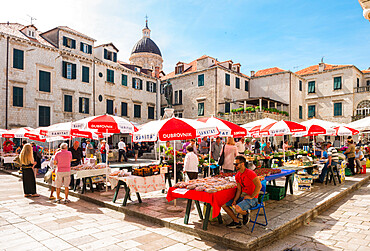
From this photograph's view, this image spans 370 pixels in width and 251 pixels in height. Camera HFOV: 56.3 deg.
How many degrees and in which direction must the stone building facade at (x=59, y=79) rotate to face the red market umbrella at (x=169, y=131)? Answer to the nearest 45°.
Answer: approximately 45° to its right

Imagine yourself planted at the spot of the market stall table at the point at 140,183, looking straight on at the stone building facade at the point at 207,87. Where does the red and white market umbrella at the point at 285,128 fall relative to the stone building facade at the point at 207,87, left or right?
right

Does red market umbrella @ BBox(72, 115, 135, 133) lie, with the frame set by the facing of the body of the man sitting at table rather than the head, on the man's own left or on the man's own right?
on the man's own right

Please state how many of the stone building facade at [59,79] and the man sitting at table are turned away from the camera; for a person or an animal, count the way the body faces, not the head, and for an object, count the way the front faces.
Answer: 0

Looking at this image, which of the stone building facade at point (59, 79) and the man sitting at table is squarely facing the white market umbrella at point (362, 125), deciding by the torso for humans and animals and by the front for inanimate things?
the stone building facade

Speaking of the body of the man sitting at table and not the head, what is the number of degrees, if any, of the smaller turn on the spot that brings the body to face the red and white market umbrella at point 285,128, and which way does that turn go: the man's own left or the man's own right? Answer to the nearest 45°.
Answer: approximately 135° to the man's own right

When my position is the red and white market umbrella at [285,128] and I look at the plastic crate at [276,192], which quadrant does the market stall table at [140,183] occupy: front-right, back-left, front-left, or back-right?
front-right

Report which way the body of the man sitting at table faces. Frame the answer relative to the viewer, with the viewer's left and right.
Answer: facing the viewer and to the left of the viewer

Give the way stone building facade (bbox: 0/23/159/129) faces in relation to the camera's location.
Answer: facing the viewer and to the right of the viewer

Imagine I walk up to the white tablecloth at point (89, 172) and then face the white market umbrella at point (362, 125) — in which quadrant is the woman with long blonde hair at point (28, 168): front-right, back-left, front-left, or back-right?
back-left

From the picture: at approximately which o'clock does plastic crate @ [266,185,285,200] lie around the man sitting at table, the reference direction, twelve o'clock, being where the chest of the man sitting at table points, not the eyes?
The plastic crate is roughly at 5 o'clock from the man sitting at table.
